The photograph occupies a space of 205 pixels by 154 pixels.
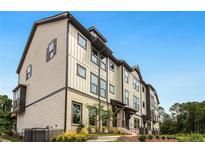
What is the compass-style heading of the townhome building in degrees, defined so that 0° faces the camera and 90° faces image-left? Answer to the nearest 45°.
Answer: approximately 315°
